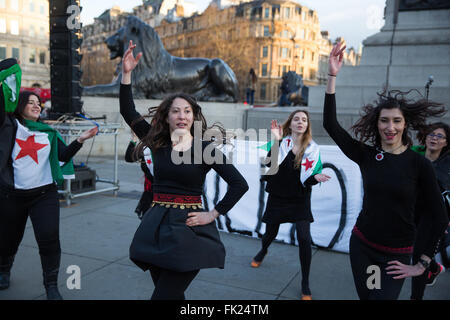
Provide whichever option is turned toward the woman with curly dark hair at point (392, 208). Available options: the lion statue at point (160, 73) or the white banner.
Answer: the white banner

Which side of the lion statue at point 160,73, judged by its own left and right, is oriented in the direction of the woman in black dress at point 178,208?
left

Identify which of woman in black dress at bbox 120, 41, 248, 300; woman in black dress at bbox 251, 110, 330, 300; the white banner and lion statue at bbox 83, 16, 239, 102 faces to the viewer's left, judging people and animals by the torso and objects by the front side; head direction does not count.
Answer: the lion statue

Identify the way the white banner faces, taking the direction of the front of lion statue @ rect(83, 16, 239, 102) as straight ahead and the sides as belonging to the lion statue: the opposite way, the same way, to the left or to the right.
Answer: to the left

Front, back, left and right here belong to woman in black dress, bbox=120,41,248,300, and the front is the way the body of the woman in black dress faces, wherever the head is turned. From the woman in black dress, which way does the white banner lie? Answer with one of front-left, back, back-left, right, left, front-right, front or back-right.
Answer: back-left

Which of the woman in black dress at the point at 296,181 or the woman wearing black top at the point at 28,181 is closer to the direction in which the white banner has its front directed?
the woman in black dress

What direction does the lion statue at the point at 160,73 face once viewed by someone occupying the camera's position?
facing to the left of the viewer

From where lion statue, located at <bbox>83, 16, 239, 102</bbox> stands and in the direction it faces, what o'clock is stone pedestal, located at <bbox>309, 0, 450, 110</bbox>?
The stone pedestal is roughly at 7 o'clock from the lion statue.

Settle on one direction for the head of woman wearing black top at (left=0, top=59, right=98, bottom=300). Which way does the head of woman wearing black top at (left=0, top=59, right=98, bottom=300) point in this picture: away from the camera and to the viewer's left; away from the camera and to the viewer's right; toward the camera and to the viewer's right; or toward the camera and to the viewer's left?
toward the camera and to the viewer's right

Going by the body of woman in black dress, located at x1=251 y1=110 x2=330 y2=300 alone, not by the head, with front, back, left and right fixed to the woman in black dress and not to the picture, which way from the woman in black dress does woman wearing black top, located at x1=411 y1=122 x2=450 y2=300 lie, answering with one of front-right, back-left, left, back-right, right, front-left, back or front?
left

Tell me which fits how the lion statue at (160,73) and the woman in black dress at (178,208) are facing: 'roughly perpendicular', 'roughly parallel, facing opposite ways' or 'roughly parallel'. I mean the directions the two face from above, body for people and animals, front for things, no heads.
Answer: roughly perpendicular

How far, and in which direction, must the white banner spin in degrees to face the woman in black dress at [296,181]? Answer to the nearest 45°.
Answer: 0° — it already faces them

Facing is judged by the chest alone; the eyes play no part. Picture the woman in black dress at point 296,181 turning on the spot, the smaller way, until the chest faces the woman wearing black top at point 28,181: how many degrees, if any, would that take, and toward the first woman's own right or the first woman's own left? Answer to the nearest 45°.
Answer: approximately 45° to the first woman's own right

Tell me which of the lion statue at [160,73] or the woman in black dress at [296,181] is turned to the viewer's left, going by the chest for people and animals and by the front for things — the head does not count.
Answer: the lion statue
